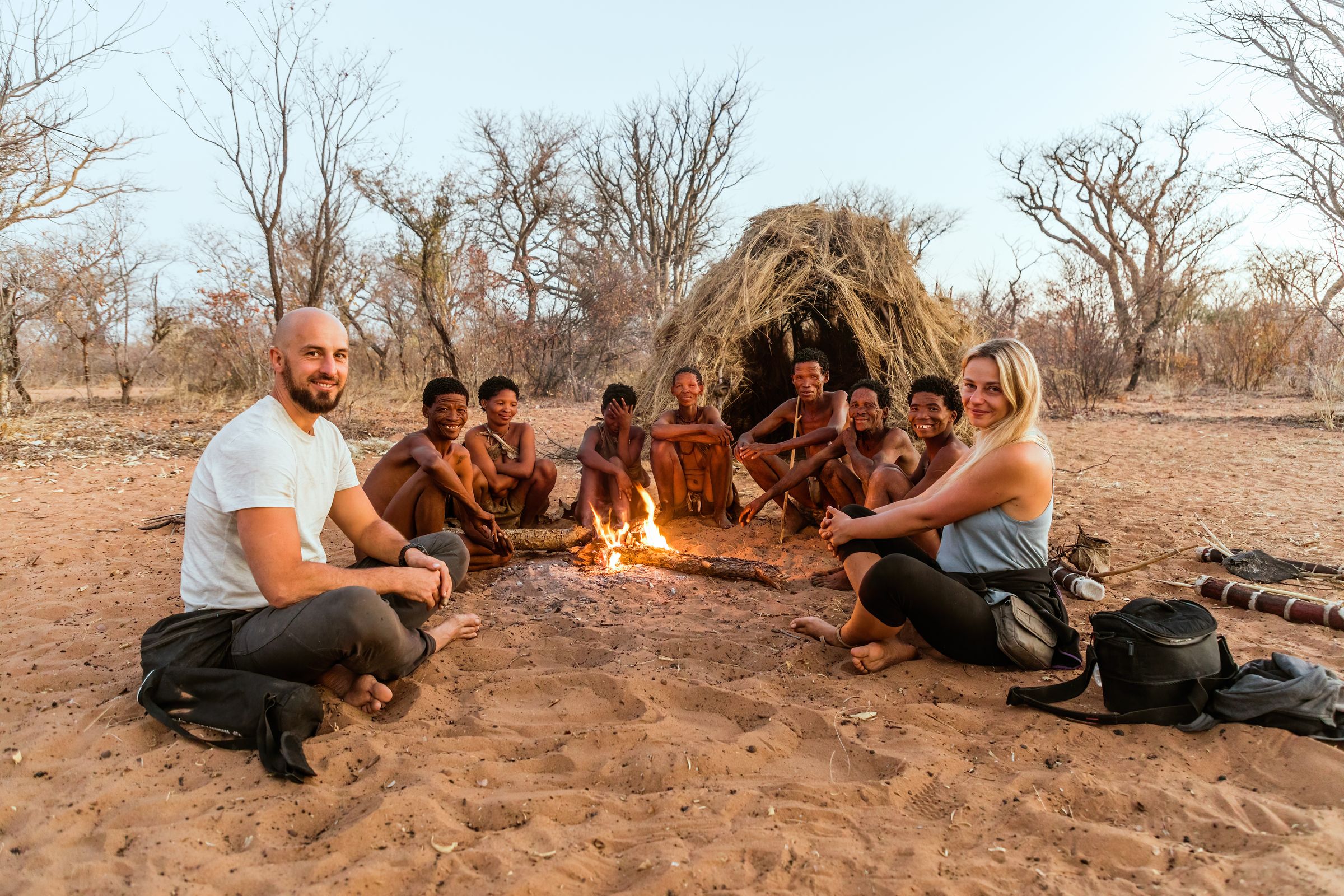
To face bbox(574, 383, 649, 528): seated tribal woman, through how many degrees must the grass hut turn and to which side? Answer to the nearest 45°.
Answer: approximately 45° to its right

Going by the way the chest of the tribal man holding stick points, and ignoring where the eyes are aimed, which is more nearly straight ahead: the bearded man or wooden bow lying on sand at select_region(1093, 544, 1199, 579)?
the bearded man

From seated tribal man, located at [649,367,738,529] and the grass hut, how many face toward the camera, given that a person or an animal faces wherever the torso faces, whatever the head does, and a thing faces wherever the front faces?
2

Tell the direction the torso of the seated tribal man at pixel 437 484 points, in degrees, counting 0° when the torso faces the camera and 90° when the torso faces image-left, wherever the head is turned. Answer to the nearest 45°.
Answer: approximately 315°

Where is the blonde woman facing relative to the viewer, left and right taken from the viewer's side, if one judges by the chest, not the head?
facing to the left of the viewer

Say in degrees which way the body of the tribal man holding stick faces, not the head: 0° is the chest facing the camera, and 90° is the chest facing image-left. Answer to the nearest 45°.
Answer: approximately 45°
